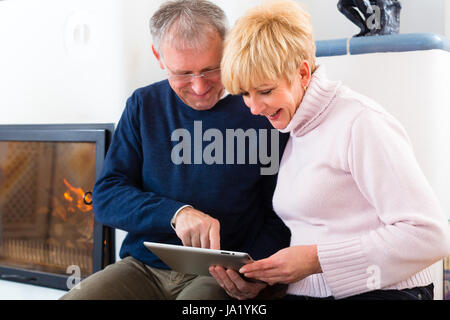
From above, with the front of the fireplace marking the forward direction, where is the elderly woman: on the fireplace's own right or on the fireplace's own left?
on the fireplace's own left

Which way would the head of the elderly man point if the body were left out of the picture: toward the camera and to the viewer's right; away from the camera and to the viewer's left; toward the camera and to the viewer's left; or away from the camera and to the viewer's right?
toward the camera and to the viewer's right

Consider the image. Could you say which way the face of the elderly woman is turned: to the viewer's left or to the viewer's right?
to the viewer's left

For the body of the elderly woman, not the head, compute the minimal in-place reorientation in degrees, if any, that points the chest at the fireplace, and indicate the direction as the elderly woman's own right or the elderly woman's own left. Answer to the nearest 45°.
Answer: approximately 90° to the elderly woman's own right
